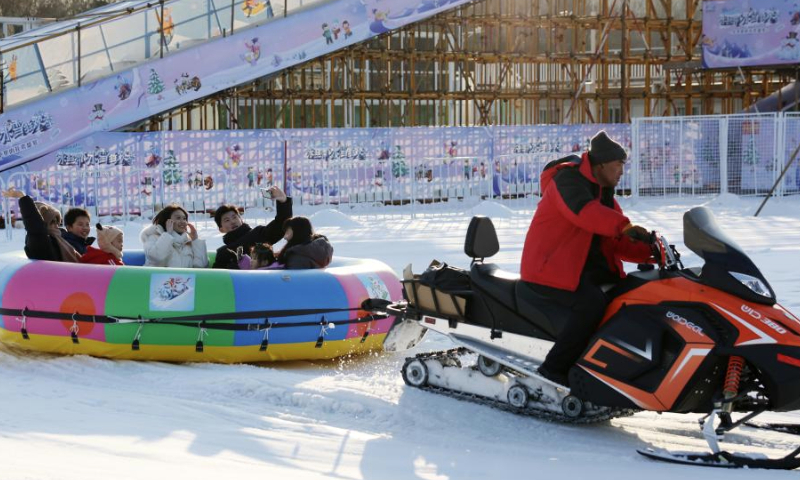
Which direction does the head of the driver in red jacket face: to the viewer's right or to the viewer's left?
to the viewer's right

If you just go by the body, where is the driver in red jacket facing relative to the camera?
to the viewer's right

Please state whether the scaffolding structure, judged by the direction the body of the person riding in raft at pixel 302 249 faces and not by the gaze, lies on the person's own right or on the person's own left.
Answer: on the person's own right

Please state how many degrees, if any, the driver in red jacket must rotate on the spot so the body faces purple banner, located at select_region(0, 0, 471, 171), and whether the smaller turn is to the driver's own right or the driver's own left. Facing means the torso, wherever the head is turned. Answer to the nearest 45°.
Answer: approximately 135° to the driver's own left

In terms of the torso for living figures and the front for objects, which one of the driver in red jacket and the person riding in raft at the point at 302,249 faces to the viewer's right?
the driver in red jacket

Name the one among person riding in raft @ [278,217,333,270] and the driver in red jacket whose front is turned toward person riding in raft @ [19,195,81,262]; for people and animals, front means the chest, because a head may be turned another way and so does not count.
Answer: person riding in raft @ [278,217,333,270]

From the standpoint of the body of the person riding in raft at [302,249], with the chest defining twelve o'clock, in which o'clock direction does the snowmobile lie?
The snowmobile is roughly at 8 o'clock from the person riding in raft.

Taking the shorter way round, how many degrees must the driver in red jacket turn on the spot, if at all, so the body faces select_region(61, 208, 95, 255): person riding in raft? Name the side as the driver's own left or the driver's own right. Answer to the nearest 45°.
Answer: approximately 135° to the driver's own left

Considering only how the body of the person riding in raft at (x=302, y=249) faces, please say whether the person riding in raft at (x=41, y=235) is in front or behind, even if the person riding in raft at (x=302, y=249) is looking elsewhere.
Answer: in front

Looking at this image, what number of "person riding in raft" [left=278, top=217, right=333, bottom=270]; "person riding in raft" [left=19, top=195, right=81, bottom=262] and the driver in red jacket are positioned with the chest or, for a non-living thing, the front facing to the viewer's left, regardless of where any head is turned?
1
